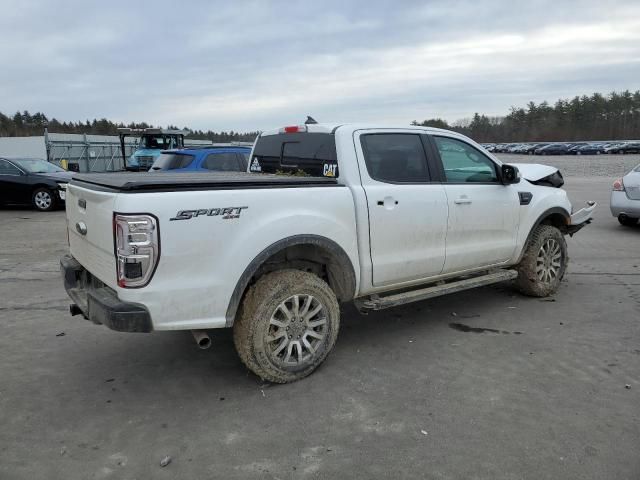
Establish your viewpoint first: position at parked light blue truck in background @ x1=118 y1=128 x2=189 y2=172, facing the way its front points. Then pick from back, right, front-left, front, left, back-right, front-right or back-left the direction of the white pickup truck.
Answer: front-left

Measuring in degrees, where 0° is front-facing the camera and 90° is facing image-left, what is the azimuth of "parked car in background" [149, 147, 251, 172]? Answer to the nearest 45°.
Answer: approximately 225°

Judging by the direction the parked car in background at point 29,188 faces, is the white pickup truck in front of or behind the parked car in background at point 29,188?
in front

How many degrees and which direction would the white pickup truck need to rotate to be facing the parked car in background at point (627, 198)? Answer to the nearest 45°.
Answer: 0° — it already faces it

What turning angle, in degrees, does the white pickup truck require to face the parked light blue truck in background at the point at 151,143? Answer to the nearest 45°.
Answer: approximately 45° to its left

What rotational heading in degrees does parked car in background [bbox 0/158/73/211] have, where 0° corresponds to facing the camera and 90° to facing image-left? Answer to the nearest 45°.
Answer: approximately 315°

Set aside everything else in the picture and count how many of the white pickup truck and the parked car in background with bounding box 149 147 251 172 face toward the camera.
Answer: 0

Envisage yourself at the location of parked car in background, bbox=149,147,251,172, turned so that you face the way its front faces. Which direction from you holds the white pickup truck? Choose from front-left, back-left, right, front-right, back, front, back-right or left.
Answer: back-right

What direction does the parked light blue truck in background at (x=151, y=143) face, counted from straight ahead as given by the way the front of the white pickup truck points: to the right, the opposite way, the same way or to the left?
the opposite way

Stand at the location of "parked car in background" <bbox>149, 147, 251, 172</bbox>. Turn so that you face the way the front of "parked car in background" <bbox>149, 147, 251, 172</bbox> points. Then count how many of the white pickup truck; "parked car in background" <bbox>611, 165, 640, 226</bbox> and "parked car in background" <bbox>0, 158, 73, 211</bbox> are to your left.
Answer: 1

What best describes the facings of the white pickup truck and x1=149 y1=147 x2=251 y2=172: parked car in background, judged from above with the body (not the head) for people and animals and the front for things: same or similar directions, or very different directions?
same or similar directions
